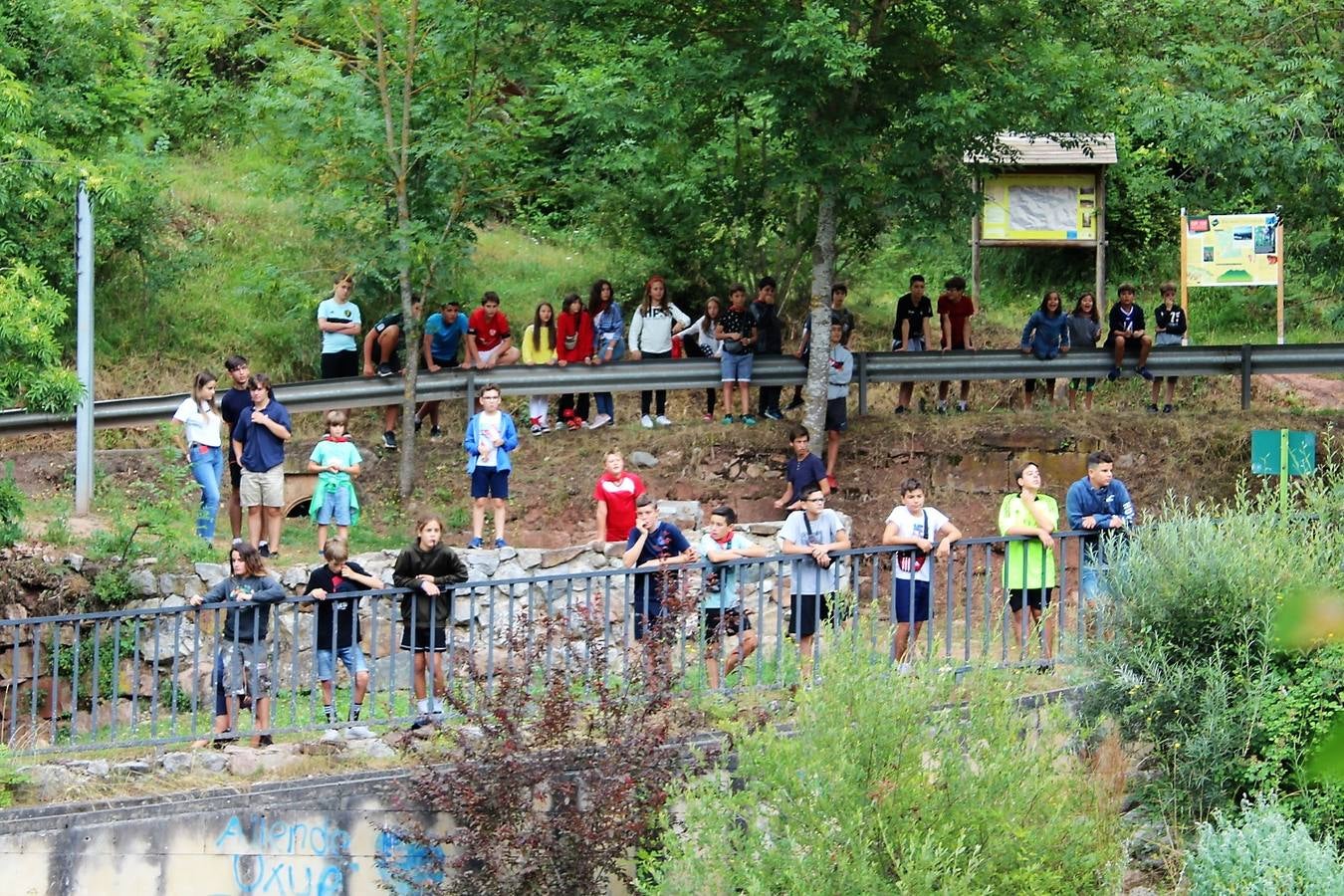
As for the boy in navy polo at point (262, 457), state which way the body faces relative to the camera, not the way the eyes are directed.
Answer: toward the camera

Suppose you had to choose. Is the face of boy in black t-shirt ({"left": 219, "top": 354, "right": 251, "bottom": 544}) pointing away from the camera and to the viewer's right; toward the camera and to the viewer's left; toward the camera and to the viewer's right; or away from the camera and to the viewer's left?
toward the camera and to the viewer's right

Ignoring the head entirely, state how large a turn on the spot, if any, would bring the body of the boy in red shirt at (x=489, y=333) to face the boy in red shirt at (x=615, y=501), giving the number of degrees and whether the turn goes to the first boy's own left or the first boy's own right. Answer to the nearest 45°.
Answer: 0° — they already face them

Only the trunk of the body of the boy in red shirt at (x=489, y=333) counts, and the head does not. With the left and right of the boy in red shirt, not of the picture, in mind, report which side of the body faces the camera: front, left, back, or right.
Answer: front

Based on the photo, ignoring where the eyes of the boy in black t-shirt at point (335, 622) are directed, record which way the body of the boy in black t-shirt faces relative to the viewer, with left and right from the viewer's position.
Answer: facing the viewer

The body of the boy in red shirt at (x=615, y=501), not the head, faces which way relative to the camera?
toward the camera

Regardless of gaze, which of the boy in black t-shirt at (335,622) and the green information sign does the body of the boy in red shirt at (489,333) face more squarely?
the boy in black t-shirt
